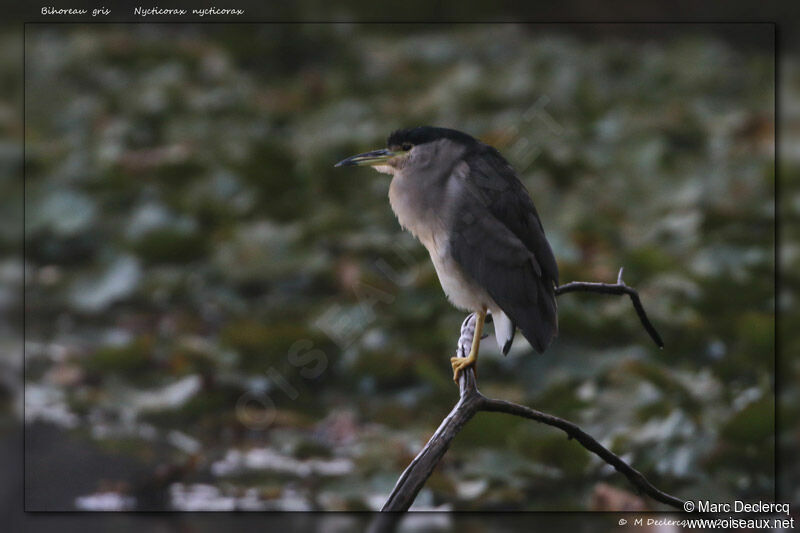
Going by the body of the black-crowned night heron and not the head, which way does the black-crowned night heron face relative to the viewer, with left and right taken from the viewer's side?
facing to the left of the viewer
